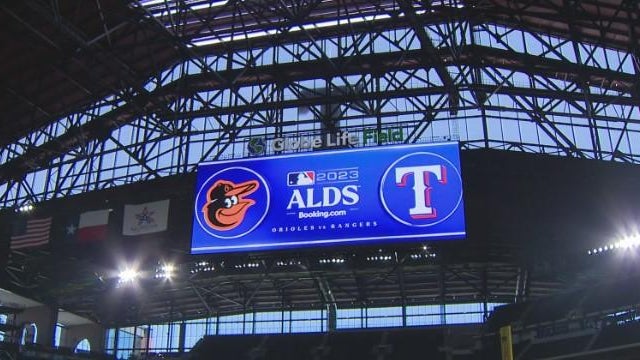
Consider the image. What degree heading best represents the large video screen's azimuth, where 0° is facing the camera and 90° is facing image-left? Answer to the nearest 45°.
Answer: approximately 0°

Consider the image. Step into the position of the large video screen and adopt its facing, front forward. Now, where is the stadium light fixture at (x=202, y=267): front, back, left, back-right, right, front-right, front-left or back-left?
back-right

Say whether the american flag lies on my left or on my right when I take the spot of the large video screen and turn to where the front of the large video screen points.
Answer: on my right

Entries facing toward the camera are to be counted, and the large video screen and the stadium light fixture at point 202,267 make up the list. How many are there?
2

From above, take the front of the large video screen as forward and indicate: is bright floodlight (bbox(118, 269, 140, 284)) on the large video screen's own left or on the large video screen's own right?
on the large video screen's own right

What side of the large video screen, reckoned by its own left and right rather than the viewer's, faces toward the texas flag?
right

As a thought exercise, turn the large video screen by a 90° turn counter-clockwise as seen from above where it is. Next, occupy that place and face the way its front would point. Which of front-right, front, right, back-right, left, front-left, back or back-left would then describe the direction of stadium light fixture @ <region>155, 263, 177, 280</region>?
back-left
